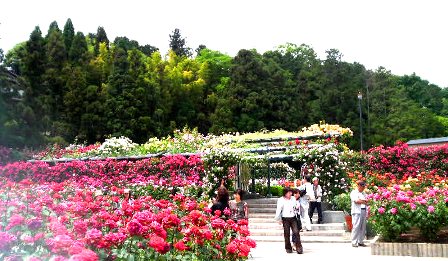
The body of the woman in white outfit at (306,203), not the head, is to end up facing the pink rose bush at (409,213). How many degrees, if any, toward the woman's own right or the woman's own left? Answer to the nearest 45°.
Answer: approximately 90° to the woman's own right

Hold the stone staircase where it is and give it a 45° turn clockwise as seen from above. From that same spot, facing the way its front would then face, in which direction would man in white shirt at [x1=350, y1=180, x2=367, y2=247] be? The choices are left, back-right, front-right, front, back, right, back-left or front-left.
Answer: left

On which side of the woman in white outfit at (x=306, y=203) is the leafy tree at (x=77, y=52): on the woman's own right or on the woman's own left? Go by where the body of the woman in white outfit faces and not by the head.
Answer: on the woman's own right

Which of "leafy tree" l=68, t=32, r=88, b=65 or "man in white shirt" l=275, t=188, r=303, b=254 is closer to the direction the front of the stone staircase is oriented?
the man in white shirt

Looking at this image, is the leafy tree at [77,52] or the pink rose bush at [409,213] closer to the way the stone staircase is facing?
the pink rose bush

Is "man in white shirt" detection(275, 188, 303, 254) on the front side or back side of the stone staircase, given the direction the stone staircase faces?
on the front side
